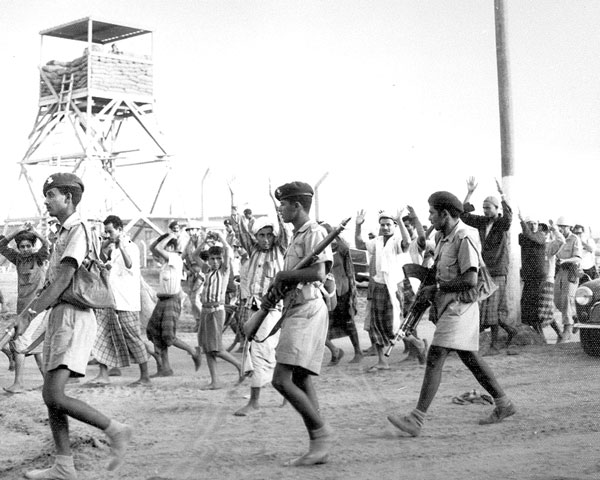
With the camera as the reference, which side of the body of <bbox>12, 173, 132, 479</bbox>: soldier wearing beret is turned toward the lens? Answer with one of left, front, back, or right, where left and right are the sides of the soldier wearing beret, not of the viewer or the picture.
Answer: left

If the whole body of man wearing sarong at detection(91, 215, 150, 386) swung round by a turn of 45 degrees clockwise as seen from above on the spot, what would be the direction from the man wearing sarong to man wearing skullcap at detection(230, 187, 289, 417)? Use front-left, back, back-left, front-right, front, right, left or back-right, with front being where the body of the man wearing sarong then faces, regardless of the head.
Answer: back

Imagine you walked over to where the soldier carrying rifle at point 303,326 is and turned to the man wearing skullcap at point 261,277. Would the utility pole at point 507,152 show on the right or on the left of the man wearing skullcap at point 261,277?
right

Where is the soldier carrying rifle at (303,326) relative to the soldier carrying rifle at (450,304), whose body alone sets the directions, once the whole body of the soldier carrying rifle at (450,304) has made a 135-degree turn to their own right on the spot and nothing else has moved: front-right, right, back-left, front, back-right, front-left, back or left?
back

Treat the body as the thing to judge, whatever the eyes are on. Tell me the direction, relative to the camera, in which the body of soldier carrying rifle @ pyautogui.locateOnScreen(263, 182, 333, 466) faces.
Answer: to the viewer's left

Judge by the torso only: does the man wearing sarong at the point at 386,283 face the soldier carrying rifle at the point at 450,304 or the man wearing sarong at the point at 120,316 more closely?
the man wearing sarong

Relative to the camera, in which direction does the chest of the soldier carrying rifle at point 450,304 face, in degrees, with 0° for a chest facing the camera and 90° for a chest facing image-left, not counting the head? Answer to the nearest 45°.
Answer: approximately 90°

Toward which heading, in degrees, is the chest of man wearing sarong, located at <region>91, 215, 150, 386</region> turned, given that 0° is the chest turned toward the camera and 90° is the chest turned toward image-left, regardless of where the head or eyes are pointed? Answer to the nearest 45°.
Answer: approximately 90°

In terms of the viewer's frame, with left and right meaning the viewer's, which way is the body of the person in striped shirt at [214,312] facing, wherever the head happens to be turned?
facing the viewer and to the left of the viewer

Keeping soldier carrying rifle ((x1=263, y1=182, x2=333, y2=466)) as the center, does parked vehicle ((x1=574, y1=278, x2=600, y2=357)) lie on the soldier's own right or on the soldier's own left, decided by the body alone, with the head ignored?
on the soldier's own right

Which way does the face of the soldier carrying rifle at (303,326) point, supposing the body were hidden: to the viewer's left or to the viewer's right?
to the viewer's left
